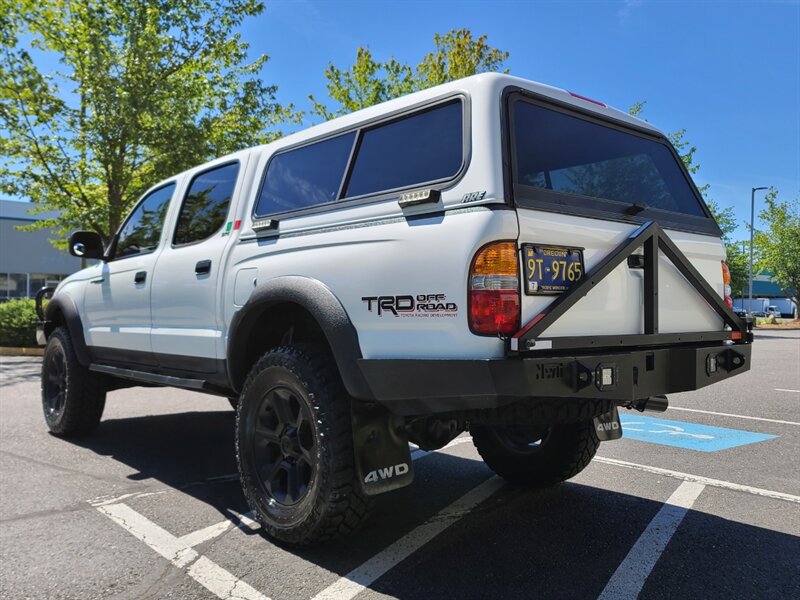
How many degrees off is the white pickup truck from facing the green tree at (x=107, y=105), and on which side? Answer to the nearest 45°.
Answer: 0° — it already faces it

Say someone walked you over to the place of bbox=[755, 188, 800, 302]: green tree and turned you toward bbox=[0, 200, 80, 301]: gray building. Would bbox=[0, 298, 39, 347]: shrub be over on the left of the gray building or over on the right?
left

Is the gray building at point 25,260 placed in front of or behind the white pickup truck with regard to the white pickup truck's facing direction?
in front

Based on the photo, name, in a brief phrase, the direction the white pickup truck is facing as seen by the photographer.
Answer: facing away from the viewer and to the left of the viewer

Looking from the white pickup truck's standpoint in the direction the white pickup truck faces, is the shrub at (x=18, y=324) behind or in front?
in front

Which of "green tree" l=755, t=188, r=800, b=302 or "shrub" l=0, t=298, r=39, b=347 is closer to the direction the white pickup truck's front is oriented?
the shrub

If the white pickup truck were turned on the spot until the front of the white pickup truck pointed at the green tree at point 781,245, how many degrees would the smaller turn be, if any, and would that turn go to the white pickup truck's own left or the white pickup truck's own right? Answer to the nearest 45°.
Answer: approximately 90° to the white pickup truck's own right
